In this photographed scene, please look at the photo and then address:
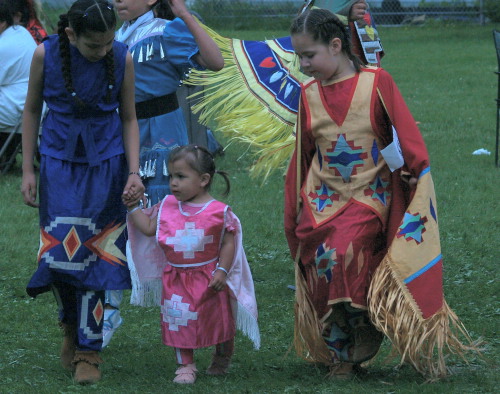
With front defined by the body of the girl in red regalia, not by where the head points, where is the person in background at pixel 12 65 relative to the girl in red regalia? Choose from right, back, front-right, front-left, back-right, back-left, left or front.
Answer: back-right

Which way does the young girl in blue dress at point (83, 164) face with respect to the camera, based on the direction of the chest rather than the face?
toward the camera

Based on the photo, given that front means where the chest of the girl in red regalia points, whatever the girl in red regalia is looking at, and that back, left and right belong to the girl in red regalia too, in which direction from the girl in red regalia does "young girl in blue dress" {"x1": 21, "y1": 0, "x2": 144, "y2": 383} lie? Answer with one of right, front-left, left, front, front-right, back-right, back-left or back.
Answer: right

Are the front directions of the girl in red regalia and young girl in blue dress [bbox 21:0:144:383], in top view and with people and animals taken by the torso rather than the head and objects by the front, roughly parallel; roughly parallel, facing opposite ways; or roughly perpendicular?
roughly parallel

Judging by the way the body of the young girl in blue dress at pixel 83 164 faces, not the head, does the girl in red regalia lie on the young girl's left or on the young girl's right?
on the young girl's left

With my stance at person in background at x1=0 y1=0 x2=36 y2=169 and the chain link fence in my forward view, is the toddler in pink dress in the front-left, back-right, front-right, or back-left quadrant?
back-right

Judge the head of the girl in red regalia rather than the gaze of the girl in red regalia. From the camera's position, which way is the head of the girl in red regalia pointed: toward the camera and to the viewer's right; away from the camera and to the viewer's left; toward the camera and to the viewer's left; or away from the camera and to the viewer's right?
toward the camera and to the viewer's left

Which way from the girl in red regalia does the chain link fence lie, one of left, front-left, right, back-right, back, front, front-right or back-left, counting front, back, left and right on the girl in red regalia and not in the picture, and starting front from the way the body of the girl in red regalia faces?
back

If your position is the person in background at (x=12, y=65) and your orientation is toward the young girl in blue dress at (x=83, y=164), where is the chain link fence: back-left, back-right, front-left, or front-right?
back-left

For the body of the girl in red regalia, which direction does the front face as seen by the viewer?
toward the camera

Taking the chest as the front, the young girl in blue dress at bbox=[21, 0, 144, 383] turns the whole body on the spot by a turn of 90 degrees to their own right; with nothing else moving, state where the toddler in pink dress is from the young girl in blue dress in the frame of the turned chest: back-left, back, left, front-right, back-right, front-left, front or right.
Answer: back

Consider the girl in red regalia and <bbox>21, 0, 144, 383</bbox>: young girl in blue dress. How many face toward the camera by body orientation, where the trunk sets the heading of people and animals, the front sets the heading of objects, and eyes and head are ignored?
2

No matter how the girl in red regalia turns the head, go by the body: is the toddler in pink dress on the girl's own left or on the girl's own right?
on the girl's own right
